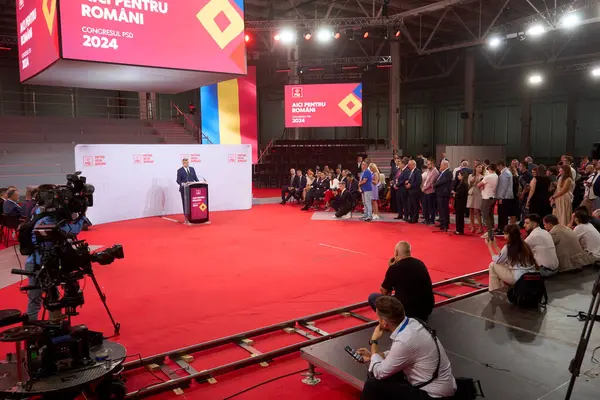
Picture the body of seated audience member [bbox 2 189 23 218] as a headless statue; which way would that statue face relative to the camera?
to the viewer's right

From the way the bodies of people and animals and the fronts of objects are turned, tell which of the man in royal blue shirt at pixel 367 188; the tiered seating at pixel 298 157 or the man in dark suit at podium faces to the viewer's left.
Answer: the man in royal blue shirt

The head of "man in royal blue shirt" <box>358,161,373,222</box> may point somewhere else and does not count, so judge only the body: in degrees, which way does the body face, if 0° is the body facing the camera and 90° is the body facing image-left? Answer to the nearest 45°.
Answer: approximately 90°

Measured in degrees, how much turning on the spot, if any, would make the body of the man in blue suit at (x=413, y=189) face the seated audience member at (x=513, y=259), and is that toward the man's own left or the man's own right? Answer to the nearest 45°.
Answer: approximately 90° to the man's own left

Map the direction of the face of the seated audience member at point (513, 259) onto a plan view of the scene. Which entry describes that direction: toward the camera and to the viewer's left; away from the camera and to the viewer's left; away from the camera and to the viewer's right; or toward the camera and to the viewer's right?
away from the camera and to the viewer's left

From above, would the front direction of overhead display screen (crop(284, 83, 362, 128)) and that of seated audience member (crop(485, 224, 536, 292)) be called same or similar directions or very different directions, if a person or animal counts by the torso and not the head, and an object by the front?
very different directions

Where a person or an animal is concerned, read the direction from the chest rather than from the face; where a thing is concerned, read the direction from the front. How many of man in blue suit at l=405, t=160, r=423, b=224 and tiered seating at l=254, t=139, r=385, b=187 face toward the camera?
1

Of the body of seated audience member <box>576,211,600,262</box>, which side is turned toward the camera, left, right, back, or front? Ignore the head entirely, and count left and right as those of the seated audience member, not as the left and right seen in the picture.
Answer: left

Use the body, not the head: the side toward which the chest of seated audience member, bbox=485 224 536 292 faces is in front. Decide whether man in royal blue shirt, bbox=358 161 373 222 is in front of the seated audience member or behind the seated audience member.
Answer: in front
